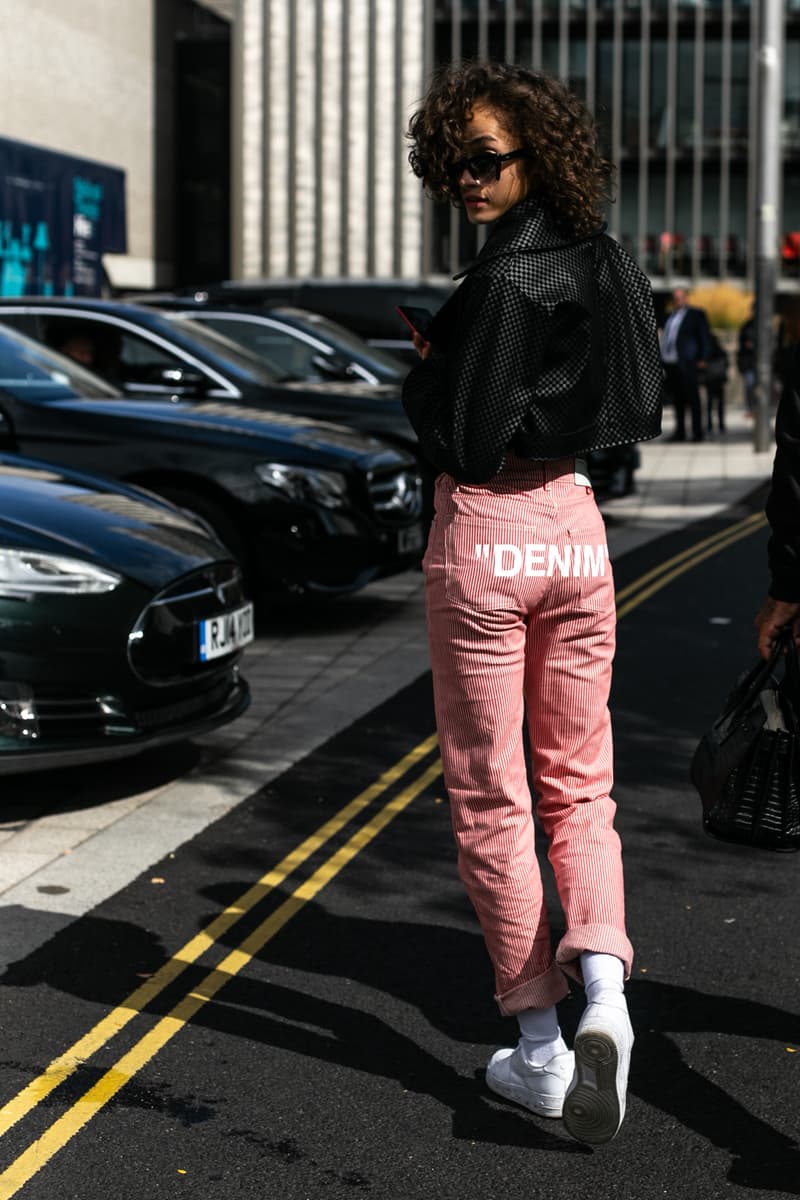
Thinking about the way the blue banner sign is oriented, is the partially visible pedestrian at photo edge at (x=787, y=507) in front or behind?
in front

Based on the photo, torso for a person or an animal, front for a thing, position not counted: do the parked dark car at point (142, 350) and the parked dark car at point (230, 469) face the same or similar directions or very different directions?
same or similar directions

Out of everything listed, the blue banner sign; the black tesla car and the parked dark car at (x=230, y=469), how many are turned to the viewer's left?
0

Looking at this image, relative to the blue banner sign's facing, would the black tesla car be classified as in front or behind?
in front

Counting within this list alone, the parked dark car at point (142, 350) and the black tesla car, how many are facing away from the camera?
0

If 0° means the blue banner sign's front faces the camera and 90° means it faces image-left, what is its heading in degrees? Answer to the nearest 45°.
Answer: approximately 315°

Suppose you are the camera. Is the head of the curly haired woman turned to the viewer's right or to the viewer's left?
to the viewer's left

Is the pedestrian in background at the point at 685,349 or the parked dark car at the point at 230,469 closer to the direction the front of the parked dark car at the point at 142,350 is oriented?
the parked dark car

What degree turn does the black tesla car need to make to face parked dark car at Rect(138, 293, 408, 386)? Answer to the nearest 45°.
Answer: approximately 135° to its left

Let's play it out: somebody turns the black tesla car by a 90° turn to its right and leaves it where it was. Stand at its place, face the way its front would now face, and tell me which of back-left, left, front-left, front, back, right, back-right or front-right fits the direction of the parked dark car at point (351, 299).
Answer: back-right

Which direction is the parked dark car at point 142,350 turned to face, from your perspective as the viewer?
facing the viewer and to the right of the viewer

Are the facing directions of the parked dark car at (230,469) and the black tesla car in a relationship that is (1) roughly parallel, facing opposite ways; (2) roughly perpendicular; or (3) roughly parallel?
roughly parallel

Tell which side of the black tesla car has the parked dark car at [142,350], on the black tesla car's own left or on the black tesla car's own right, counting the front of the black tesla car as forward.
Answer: on the black tesla car's own left

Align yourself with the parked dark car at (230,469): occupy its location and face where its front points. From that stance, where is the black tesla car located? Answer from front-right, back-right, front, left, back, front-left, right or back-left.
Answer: front-right
